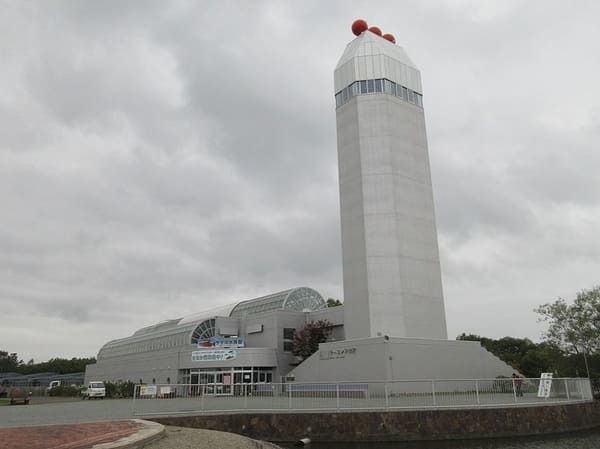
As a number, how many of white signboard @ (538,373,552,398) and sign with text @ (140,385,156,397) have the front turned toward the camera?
2

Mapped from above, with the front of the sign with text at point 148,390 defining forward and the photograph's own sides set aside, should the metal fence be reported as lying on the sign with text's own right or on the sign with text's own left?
on the sign with text's own left

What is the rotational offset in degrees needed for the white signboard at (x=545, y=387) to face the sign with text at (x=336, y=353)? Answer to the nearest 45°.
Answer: approximately 135° to its right

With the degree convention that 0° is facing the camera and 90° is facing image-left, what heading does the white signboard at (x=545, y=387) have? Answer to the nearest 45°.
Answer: approximately 0°

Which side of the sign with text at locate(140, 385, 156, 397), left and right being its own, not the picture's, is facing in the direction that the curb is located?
front

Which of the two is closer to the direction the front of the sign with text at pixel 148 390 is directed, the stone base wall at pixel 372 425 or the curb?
the curb

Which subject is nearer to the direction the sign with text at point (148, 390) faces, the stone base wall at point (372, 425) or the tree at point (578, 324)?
the stone base wall

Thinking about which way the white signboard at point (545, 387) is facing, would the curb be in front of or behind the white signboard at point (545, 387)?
in front

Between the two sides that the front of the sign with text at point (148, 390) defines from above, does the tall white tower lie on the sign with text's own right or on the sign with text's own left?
on the sign with text's own left

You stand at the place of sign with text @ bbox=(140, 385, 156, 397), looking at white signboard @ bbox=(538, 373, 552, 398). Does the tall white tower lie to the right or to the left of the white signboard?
left

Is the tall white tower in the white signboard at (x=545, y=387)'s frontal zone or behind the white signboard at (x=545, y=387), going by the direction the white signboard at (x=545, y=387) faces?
behind

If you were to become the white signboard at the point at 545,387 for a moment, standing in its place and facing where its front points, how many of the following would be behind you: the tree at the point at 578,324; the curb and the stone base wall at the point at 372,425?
1

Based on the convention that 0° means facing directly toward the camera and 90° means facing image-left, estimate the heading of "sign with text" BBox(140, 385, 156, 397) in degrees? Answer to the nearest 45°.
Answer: approximately 0°

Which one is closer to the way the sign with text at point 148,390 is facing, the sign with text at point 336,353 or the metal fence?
the metal fence
